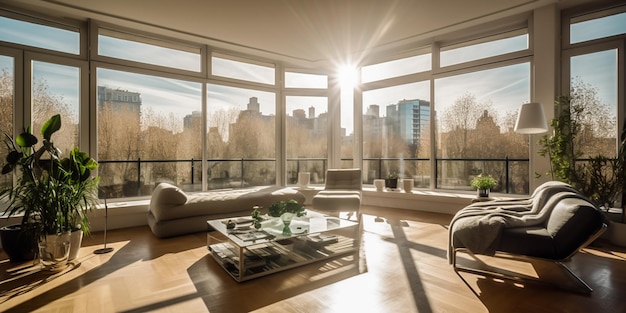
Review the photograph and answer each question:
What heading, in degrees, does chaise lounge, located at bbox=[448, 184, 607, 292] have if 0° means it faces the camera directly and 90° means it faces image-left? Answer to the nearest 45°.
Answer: approximately 90°

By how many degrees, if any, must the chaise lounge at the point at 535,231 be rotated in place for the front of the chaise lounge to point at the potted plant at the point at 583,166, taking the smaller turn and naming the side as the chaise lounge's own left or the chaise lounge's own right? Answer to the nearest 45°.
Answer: approximately 90° to the chaise lounge's own right

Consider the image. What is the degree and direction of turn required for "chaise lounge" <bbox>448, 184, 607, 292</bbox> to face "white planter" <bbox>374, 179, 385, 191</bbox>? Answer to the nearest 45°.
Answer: approximately 45° to its right

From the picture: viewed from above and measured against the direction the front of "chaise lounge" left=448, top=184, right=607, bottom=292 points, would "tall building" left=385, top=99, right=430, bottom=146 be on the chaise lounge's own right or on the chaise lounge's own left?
on the chaise lounge's own right

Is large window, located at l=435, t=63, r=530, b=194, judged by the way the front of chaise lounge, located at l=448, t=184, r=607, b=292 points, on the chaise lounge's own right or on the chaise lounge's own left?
on the chaise lounge's own right

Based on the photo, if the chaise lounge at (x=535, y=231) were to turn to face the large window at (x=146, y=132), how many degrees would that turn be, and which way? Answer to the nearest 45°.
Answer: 0° — it already faces it
